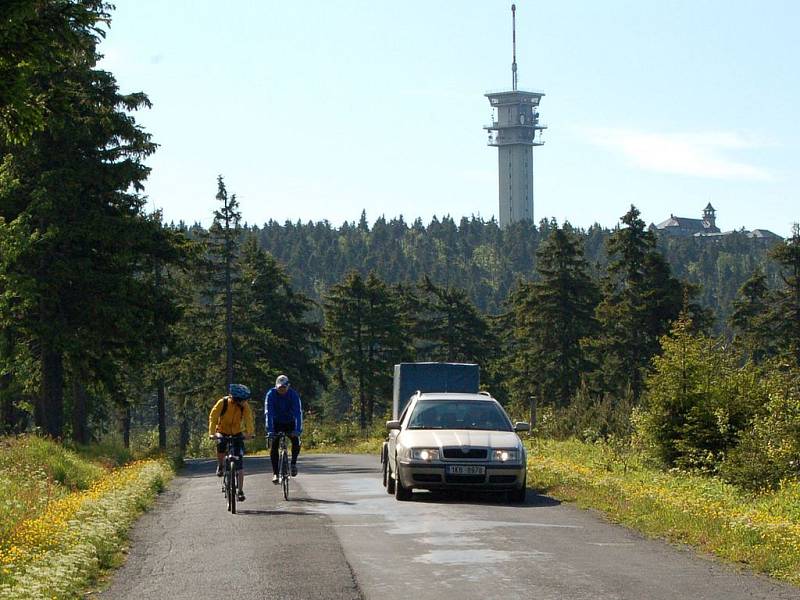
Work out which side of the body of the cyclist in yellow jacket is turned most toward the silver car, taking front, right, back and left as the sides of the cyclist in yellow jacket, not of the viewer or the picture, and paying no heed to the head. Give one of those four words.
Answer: left

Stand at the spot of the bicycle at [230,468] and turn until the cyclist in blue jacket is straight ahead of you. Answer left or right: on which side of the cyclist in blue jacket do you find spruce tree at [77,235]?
left

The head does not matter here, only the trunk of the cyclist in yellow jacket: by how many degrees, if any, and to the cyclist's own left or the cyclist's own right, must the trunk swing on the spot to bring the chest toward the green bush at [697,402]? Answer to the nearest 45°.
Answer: approximately 135° to the cyclist's own left

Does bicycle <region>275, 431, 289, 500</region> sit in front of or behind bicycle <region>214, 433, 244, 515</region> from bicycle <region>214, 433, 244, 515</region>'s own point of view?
behind

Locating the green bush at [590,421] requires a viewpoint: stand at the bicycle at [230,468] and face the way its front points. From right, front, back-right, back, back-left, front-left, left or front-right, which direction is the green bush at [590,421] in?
back-left

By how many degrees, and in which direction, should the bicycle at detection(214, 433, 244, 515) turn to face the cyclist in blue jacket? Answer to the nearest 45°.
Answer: approximately 135° to its left

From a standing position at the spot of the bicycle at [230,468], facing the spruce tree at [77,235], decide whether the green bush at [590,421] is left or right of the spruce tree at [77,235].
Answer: right

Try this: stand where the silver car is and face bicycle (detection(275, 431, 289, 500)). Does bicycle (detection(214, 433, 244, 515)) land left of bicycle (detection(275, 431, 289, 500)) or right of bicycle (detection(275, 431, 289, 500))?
left

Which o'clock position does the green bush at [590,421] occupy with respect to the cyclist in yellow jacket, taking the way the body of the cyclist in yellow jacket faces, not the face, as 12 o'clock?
The green bush is roughly at 7 o'clock from the cyclist in yellow jacket.
